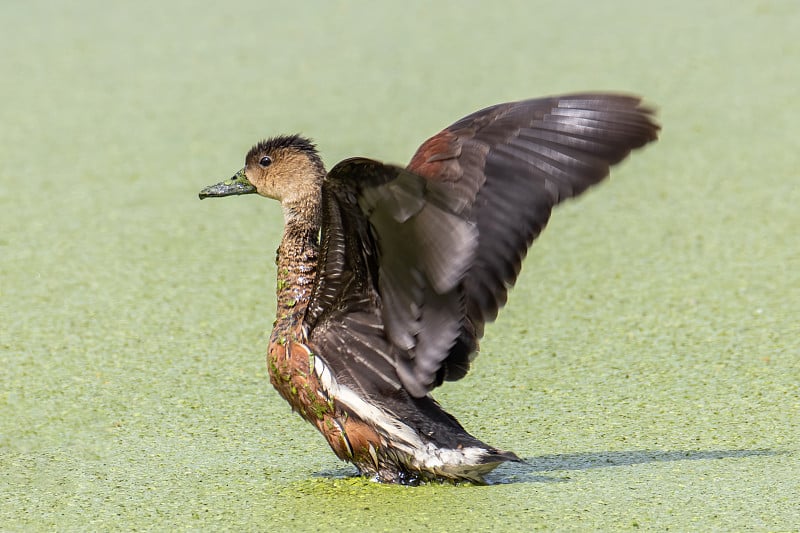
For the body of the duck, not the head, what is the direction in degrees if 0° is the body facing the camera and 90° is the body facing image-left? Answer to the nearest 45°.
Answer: approximately 90°
